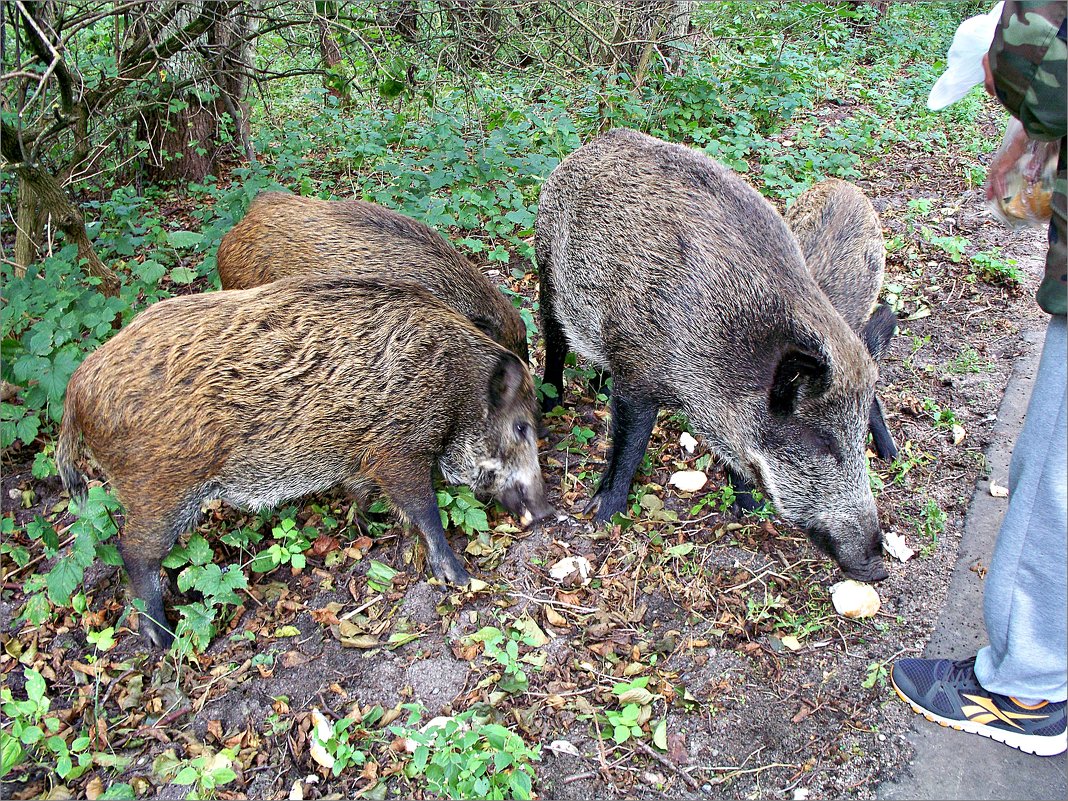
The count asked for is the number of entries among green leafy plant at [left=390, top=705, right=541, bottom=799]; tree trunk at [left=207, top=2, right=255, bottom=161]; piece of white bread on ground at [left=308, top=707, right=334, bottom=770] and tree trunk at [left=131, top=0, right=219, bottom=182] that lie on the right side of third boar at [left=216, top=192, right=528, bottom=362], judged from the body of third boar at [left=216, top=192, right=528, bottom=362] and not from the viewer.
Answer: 2

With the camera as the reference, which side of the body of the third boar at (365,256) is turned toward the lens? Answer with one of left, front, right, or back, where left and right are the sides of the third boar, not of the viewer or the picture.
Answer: right

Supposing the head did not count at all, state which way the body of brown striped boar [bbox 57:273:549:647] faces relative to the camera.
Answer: to the viewer's right

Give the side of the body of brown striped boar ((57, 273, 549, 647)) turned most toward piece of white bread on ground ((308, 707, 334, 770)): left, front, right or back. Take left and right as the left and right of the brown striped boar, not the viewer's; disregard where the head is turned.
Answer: right

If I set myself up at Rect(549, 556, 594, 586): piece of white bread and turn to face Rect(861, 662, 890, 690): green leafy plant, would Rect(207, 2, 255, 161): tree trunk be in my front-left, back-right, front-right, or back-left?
back-left

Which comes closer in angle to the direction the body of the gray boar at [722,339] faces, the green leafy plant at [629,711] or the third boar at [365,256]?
the green leafy plant

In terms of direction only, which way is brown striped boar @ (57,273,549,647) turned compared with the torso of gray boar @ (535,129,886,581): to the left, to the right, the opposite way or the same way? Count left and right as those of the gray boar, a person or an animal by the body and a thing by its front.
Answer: to the left

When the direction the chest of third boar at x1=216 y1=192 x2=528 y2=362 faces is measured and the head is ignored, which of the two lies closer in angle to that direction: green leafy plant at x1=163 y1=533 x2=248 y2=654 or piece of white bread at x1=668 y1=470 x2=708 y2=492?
the piece of white bread

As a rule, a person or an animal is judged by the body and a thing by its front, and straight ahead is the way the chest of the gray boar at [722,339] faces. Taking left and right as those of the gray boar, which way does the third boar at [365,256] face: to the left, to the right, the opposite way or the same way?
the same way

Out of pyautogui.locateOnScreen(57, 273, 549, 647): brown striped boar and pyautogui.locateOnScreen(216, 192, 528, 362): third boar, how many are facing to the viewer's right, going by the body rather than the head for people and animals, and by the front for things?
2

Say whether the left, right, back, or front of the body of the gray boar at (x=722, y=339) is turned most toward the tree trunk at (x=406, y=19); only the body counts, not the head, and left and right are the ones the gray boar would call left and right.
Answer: back

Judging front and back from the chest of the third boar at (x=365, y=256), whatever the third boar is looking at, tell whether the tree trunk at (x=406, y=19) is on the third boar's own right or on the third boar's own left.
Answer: on the third boar's own left

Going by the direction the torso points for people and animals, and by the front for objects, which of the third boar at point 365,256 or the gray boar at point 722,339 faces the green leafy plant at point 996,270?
the third boar
